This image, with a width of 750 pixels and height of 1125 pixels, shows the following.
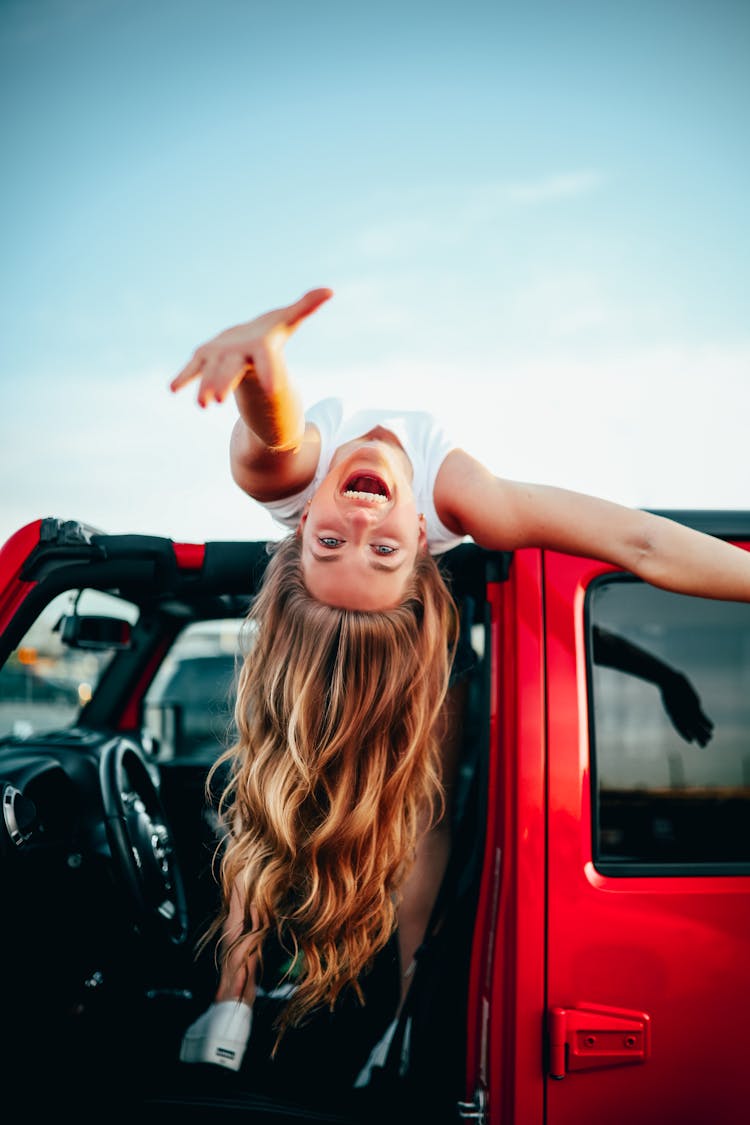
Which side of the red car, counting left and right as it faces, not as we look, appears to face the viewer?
left
